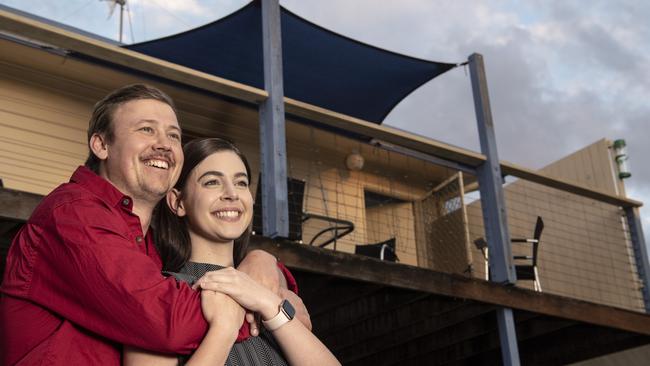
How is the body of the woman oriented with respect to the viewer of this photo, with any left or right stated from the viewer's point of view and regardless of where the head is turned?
facing the viewer and to the right of the viewer

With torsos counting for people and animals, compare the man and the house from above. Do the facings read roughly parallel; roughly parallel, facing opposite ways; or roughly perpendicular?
roughly parallel

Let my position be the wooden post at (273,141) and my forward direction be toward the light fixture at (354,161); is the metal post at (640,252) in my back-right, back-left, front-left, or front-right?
front-right

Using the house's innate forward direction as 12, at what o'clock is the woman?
The woman is roughly at 2 o'clock from the house.

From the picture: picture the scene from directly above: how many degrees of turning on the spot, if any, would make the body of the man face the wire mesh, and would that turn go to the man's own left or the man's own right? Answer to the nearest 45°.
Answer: approximately 90° to the man's own left

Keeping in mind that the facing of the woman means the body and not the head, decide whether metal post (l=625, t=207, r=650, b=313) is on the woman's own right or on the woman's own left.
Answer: on the woman's own left

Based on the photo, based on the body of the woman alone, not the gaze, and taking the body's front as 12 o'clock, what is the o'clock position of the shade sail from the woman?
The shade sail is roughly at 8 o'clock from the woman.

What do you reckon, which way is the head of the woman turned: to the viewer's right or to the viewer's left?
to the viewer's right

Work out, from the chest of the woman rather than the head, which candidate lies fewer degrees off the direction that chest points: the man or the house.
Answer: the man

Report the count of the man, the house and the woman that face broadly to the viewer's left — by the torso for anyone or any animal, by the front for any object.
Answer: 0

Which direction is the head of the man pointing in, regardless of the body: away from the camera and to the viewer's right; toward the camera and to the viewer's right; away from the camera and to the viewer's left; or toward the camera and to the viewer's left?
toward the camera and to the viewer's right

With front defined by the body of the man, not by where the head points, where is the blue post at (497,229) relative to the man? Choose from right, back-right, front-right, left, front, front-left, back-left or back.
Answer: left

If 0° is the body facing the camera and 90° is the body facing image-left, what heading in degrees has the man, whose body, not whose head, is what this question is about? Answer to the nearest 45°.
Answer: approximately 315°

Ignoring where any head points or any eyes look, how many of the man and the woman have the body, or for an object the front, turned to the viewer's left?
0
